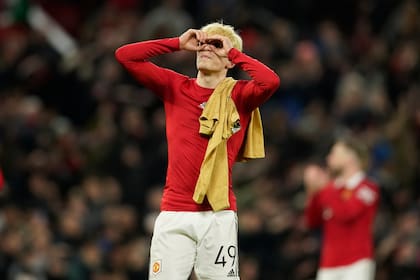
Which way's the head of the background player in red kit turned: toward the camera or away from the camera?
toward the camera

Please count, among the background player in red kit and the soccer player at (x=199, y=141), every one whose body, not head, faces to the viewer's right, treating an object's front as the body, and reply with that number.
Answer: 0

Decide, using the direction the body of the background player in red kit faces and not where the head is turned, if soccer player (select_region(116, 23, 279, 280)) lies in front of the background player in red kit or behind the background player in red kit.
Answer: in front

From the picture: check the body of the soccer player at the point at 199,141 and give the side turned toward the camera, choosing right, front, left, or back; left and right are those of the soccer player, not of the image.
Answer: front

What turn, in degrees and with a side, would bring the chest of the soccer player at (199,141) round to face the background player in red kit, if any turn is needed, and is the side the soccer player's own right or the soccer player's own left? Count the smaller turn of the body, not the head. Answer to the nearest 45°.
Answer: approximately 135° to the soccer player's own left

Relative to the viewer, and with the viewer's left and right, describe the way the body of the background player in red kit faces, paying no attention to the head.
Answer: facing the viewer and to the left of the viewer
